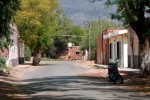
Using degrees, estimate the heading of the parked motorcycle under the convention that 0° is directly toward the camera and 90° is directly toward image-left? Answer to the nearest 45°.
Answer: approximately 315°

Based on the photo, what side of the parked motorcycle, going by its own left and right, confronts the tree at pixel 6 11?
right
